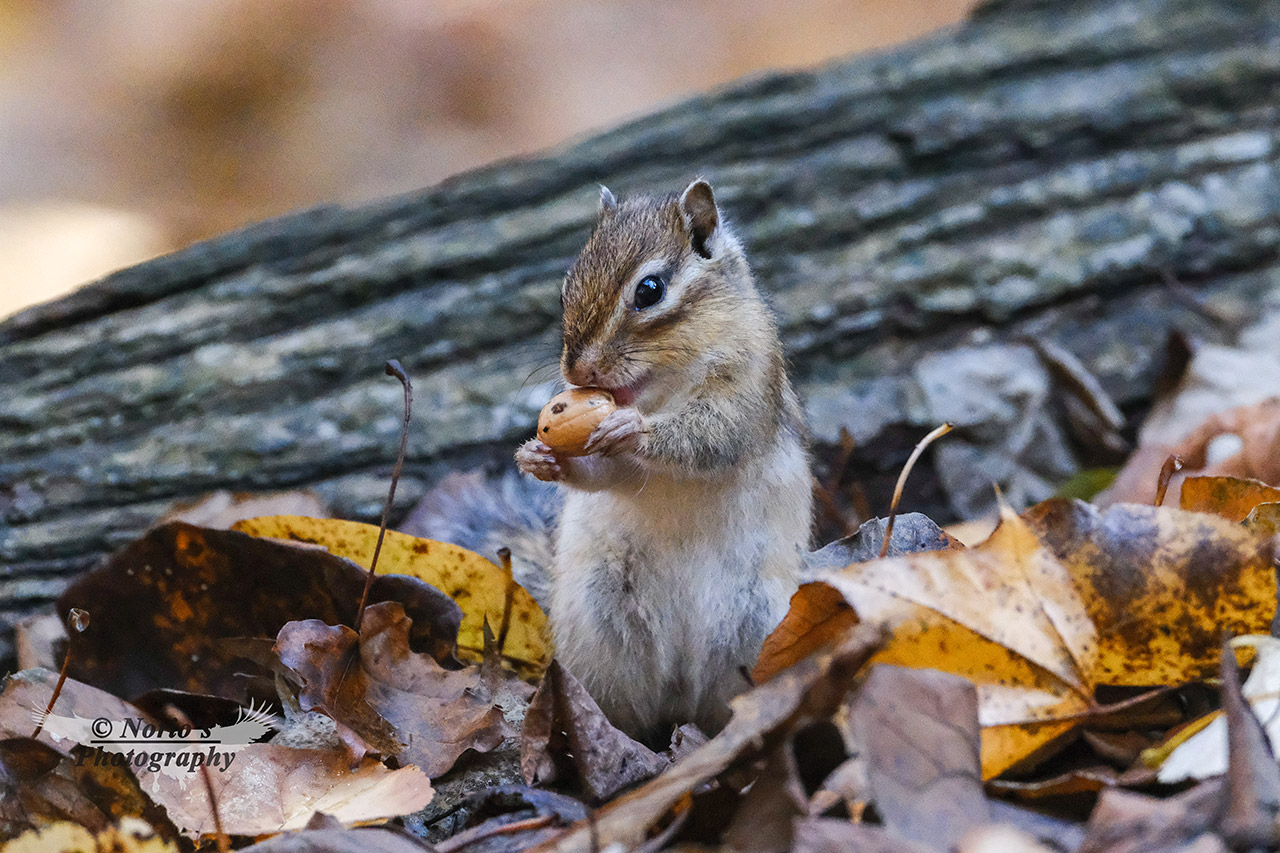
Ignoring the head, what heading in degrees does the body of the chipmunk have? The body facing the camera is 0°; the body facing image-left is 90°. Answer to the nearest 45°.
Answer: approximately 45°

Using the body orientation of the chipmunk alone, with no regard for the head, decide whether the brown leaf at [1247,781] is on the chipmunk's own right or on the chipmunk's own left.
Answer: on the chipmunk's own left

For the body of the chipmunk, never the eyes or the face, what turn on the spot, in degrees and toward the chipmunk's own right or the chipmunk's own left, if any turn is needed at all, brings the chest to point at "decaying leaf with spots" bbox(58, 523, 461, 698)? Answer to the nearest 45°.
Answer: approximately 45° to the chipmunk's own right

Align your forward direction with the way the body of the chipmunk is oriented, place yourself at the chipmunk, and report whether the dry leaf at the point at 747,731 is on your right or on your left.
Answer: on your left

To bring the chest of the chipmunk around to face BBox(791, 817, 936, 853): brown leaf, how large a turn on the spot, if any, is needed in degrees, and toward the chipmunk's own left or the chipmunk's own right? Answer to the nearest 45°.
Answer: approximately 45° to the chipmunk's own left

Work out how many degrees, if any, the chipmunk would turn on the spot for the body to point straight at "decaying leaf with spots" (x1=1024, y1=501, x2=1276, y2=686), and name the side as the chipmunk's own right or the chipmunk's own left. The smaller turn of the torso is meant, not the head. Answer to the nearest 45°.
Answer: approximately 90° to the chipmunk's own left

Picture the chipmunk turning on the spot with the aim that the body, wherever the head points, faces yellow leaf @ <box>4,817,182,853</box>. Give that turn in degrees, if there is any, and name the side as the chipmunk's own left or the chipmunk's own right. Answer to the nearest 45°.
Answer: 0° — it already faces it

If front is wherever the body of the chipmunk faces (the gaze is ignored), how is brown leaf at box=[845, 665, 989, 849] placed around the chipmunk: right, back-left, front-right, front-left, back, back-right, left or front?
front-left

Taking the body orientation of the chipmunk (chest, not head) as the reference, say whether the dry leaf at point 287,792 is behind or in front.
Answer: in front
